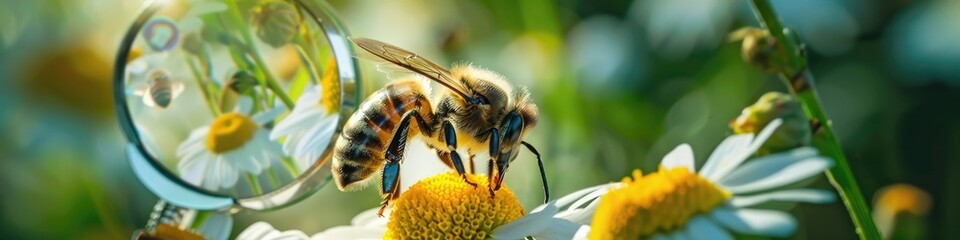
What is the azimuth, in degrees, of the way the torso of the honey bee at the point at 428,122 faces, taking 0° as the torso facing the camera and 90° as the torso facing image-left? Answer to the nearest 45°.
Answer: approximately 270°
